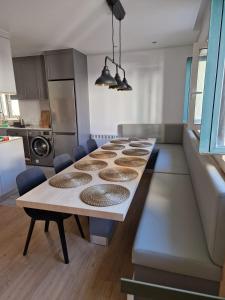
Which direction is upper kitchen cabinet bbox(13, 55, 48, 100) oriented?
toward the camera

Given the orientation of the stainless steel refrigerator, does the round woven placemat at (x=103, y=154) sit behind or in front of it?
in front

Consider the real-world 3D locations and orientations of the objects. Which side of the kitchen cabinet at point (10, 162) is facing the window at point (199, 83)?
front

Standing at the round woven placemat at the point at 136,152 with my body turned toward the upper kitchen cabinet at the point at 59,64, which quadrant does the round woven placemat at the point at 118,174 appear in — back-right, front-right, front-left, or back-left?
back-left

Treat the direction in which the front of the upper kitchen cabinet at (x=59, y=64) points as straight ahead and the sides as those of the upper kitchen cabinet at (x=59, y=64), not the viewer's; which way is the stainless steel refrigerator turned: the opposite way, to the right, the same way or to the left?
the same way

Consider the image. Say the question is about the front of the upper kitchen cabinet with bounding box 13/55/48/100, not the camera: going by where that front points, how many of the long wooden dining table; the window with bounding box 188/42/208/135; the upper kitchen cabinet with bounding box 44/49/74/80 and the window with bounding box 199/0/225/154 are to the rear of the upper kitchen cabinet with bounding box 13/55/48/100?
0

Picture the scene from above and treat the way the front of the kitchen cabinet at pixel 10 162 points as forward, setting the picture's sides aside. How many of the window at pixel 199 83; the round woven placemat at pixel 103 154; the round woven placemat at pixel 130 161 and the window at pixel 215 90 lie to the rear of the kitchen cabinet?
0

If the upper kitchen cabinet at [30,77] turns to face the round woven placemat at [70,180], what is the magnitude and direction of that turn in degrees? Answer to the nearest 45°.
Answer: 0° — it already faces it

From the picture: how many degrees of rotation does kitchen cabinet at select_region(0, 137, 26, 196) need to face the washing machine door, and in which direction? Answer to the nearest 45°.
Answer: approximately 90° to its left

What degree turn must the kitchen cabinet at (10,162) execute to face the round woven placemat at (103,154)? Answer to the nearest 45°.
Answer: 0° — it already faces it

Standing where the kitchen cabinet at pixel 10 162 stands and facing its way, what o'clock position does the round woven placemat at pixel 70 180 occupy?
The round woven placemat is roughly at 1 o'clock from the kitchen cabinet.

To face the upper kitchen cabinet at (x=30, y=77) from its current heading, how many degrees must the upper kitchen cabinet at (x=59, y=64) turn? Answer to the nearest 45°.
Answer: approximately 135° to its right

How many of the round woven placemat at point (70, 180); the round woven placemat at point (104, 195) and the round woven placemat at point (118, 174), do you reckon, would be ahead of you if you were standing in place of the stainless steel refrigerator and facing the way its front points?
3

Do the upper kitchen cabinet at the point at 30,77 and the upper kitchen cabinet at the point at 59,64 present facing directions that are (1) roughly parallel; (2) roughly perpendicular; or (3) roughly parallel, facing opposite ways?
roughly parallel

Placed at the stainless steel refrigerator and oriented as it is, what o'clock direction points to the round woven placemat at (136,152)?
The round woven placemat is roughly at 11 o'clock from the stainless steel refrigerator.

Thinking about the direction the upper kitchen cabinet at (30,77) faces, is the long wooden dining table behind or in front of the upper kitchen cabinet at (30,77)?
in front

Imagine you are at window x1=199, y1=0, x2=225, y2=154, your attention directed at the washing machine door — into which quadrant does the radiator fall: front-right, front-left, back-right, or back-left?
front-right

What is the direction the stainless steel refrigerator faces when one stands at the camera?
facing the viewer
